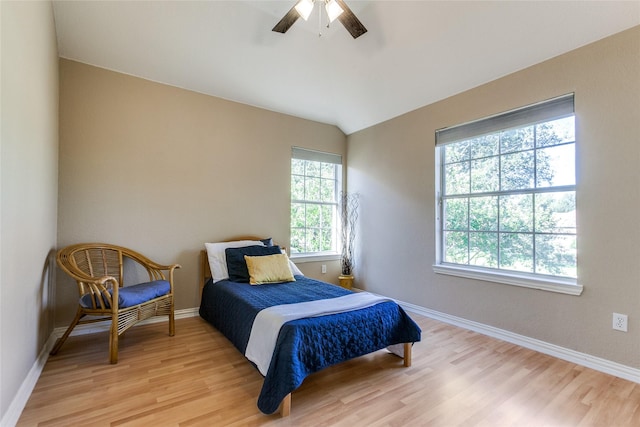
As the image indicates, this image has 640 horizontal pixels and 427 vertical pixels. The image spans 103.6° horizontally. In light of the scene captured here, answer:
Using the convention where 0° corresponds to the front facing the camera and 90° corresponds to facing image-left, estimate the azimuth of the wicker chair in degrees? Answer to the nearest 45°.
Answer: approximately 315°

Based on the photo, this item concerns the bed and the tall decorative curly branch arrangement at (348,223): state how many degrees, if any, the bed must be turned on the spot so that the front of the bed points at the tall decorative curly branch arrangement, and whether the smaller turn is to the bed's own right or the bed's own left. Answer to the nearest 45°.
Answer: approximately 135° to the bed's own left

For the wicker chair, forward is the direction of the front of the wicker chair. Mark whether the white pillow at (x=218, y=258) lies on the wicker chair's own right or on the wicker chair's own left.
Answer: on the wicker chair's own left

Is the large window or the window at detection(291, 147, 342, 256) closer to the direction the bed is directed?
the large window

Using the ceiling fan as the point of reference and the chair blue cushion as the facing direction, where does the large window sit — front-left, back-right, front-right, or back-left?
back-right

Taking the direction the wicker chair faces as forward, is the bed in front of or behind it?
in front

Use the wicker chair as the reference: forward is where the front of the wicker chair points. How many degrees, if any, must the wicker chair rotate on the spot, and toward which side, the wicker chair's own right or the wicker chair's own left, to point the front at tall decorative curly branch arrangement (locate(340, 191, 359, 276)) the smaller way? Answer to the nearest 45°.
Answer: approximately 45° to the wicker chair's own left

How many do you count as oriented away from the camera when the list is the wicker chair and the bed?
0

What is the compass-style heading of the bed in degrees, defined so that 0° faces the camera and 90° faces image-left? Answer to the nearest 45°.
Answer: approximately 315°

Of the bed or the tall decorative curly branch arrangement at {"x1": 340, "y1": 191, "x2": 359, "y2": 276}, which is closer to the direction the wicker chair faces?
the bed

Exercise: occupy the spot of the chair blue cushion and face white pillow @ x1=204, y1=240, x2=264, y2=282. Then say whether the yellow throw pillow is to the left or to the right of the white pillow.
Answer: right

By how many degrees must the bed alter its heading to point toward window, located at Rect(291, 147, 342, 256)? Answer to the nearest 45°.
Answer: approximately 135° to its left

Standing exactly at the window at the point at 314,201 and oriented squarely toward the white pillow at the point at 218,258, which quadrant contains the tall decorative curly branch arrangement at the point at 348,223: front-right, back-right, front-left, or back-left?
back-left
